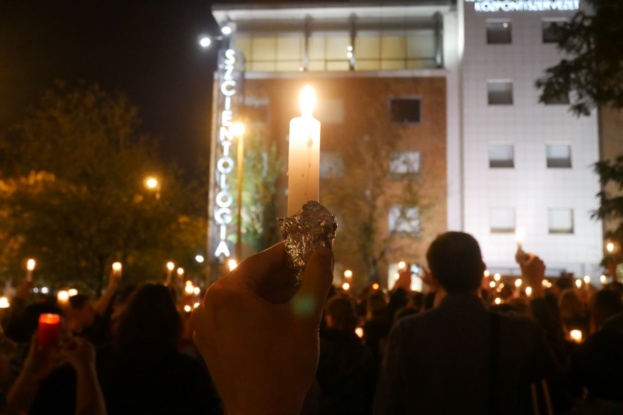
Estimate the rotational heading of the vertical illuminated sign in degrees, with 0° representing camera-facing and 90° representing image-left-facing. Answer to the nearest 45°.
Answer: approximately 0°
